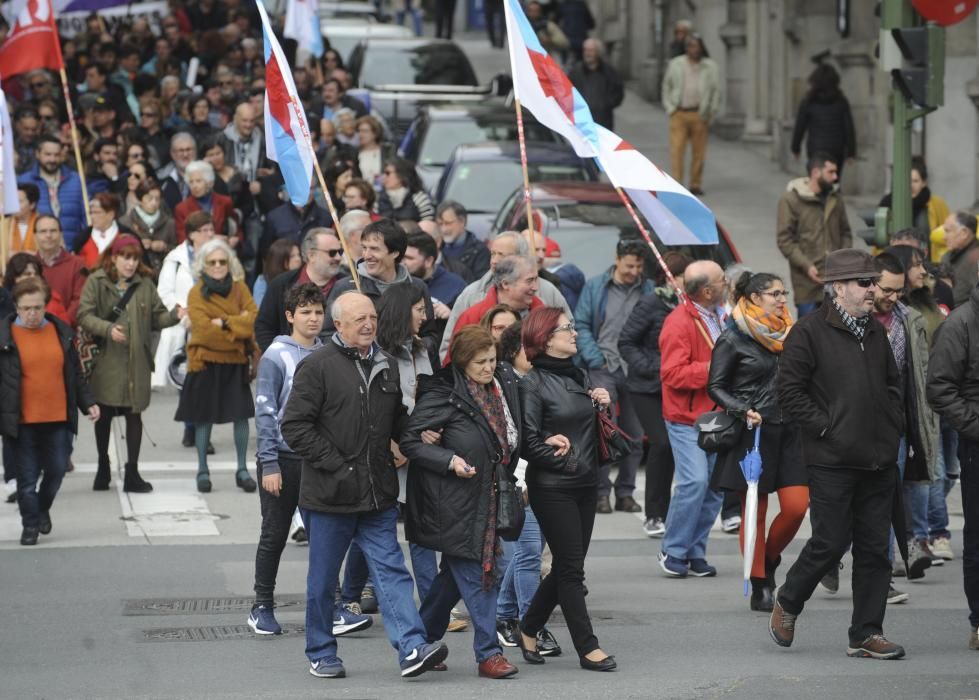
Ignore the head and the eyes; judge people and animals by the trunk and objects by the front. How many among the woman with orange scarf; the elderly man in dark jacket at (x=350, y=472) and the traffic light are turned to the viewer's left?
1

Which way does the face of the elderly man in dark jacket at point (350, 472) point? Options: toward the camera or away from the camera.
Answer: toward the camera

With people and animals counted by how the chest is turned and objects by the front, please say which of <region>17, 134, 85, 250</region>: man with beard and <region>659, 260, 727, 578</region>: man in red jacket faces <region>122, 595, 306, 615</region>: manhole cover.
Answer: the man with beard

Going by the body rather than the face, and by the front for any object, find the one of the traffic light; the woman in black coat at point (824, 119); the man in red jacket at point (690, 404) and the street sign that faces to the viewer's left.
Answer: the traffic light

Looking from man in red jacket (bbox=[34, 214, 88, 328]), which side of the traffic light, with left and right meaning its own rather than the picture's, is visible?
front

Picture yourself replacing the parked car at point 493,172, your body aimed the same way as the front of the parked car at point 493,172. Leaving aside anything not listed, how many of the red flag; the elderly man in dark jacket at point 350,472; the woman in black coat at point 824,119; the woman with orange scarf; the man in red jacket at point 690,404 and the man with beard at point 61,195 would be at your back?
1

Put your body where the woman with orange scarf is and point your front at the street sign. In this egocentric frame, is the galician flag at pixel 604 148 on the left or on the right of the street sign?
left

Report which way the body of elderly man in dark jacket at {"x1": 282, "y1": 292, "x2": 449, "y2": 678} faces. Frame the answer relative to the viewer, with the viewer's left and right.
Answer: facing the viewer and to the right of the viewer

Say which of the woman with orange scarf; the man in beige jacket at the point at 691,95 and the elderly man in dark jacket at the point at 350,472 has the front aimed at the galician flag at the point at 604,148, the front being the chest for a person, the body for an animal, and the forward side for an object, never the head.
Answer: the man in beige jacket

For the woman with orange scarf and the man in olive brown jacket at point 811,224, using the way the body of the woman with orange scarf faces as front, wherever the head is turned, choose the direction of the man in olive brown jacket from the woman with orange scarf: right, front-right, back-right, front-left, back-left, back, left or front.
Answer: back-left

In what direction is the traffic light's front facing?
to the viewer's left

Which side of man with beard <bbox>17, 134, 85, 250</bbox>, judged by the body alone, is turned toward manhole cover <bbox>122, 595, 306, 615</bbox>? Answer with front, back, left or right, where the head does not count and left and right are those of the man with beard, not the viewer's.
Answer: front

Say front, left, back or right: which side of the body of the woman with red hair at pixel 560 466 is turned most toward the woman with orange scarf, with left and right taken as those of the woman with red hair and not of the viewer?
left
